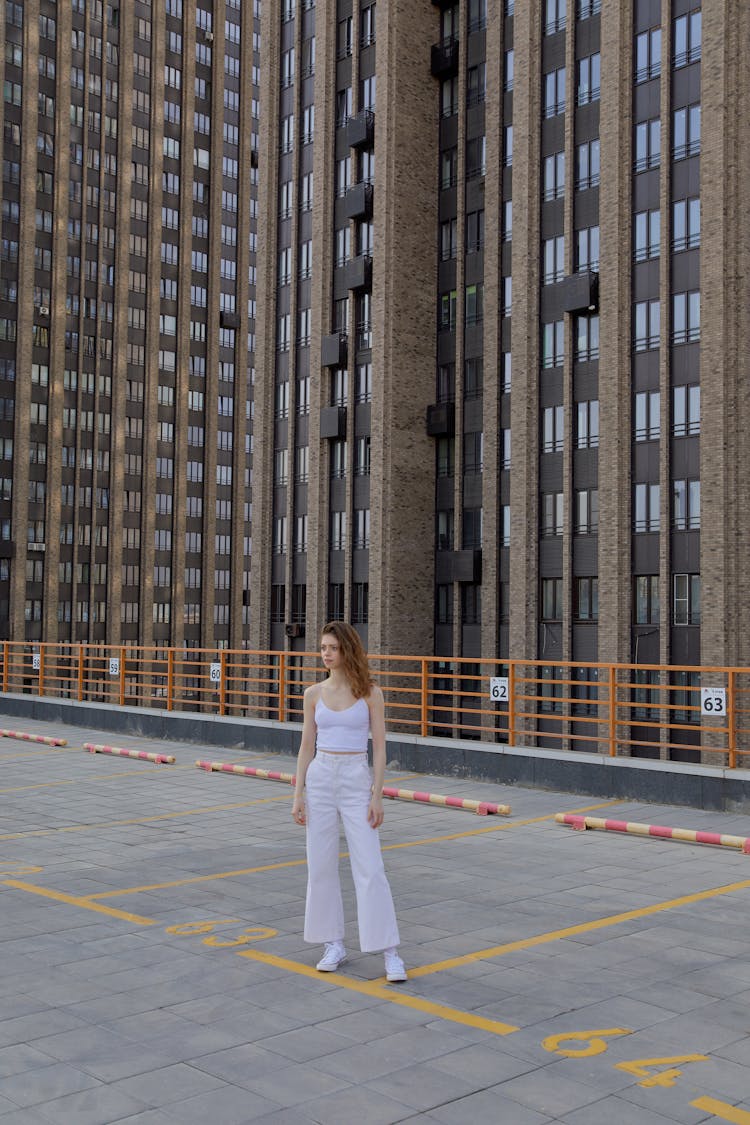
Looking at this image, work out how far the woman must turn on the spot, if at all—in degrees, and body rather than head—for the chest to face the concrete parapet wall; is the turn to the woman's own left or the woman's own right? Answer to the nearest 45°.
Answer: approximately 180°

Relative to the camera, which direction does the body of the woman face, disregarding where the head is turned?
toward the camera
